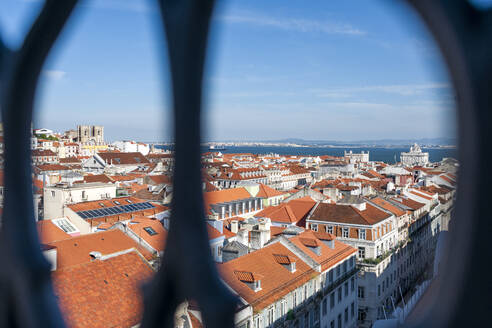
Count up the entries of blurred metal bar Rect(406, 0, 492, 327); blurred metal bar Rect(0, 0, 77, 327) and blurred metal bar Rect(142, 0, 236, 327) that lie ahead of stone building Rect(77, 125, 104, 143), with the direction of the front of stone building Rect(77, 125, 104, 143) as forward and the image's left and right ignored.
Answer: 3

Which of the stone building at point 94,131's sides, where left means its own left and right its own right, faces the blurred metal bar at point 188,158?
front

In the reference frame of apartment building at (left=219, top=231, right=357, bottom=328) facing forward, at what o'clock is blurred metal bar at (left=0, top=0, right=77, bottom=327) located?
The blurred metal bar is roughly at 2 o'clock from the apartment building.

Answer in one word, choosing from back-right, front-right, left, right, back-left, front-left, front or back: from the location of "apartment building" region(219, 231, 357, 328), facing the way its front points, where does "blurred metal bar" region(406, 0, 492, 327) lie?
front-right

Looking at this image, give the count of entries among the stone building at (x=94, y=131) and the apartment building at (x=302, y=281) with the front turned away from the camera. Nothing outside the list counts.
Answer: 0

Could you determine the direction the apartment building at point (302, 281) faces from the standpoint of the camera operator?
facing the viewer and to the right of the viewer

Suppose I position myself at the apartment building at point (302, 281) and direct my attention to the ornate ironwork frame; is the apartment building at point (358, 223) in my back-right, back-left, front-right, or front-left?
back-left

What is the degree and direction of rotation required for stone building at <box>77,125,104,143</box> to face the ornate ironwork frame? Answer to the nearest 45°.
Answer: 0° — it already faces it

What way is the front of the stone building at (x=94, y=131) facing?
toward the camera

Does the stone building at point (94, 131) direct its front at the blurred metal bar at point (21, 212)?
yes
